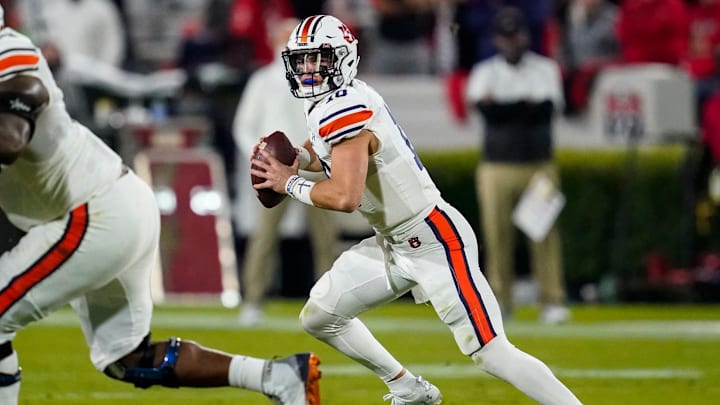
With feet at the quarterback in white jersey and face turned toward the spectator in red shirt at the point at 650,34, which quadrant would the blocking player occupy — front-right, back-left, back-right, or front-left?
back-left

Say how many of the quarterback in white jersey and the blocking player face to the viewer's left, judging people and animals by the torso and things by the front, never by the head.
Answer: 2

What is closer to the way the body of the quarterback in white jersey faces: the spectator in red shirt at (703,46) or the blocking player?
the blocking player

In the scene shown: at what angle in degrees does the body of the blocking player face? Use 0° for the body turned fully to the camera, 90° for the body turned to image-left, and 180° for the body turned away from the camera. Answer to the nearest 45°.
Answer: approximately 90°

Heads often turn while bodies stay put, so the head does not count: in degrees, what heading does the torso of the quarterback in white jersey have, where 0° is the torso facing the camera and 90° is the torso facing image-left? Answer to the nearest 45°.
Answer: approximately 90°

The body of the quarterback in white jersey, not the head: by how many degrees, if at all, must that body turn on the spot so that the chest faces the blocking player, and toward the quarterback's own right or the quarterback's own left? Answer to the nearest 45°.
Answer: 0° — they already face them

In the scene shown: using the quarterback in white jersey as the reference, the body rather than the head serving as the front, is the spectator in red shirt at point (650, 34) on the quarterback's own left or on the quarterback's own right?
on the quarterback's own right
